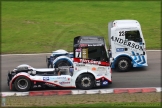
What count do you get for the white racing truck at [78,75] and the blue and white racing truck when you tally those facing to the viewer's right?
2

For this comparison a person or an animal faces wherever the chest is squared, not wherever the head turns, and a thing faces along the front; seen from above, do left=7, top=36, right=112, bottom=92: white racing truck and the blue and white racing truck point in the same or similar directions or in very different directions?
same or similar directions

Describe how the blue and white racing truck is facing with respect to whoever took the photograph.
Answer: facing to the right of the viewer

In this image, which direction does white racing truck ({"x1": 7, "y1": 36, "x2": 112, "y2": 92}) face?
to the viewer's right

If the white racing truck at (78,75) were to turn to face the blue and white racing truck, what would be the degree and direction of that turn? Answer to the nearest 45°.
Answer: approximately 45° to its left

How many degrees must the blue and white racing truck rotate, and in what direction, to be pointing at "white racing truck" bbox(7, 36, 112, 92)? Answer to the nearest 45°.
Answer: approximately 135° to its right
